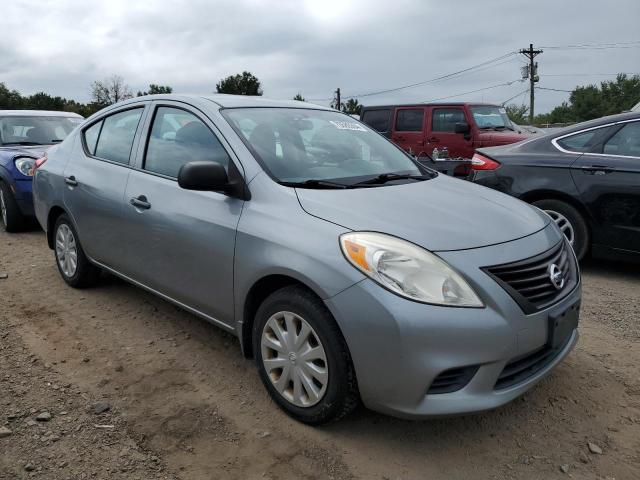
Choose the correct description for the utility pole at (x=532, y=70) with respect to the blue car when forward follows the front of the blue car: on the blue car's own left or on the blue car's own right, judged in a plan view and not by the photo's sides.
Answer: on the blue car's own left

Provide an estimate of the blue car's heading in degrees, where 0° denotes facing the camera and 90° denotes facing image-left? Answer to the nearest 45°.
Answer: approximately 315°

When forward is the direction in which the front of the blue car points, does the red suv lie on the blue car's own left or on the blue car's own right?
on the blue car's own left

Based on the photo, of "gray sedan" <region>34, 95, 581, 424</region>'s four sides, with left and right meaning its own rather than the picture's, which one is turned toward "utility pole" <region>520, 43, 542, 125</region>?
left

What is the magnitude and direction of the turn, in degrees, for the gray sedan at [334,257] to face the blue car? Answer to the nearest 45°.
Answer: approximately 180°

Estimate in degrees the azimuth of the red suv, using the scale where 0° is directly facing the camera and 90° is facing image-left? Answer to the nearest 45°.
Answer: approximately 315°

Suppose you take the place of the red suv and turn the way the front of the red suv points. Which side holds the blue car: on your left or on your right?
on your right
